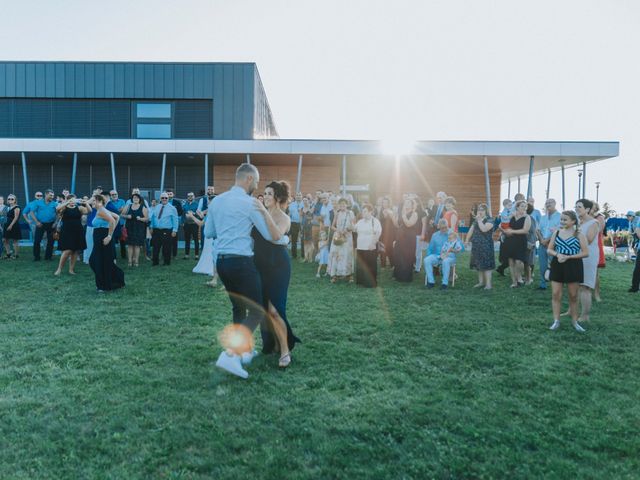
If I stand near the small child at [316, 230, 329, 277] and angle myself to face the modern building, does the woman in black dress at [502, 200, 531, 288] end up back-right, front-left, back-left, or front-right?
back-right

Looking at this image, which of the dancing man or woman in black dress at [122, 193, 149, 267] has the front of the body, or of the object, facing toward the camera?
the woman in black dress

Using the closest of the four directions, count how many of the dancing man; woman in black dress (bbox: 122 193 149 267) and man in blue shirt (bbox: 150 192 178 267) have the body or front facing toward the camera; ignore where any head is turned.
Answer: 2

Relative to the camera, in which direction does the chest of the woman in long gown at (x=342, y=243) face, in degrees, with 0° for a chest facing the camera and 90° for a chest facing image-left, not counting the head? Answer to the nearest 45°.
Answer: approximately 0°

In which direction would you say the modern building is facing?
toward the camera

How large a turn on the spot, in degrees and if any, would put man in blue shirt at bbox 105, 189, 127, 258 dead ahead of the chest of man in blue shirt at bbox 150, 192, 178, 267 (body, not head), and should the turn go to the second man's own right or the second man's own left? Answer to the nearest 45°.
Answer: approximately 135° to the second man's own right

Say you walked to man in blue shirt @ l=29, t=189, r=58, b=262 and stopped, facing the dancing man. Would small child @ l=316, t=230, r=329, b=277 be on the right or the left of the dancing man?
left

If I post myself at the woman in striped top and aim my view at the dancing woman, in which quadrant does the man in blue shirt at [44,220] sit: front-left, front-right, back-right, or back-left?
front-right

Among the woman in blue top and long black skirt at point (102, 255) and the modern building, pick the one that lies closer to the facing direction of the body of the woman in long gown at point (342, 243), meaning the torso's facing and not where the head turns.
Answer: the woman in blue top and long black skirt

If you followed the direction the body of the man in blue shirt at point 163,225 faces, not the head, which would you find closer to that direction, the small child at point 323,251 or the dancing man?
the dancing man

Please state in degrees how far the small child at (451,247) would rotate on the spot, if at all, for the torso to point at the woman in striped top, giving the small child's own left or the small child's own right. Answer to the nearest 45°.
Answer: approximately 90° to the small child's own left

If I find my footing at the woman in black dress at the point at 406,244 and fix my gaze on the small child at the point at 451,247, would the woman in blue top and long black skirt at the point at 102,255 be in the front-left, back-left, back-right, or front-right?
back-right

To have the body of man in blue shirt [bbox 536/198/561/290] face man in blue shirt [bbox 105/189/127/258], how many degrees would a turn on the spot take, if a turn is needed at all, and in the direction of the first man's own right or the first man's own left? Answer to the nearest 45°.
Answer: approximately 45° to the first man's own right

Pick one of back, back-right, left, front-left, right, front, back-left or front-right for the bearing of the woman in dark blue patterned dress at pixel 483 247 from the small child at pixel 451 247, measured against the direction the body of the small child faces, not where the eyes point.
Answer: back-left

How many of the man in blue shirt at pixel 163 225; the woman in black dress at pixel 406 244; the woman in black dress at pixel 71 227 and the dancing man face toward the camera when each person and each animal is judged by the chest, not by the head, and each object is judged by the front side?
3

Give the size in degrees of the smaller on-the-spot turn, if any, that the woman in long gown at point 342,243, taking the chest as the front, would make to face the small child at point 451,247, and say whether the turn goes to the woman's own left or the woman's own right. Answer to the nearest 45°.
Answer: approximately 90° to the woman's own left

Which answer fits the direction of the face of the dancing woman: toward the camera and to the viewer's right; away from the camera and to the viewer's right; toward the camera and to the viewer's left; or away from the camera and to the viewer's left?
toward the camera and to the viewer's left

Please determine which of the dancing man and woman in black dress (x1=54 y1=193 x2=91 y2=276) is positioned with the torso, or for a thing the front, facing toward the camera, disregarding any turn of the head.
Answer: the woman in black dress

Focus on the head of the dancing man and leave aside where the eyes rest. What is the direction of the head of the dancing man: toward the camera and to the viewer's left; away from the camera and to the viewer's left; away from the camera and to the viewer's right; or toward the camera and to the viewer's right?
away from the camera and to the viewer's right
